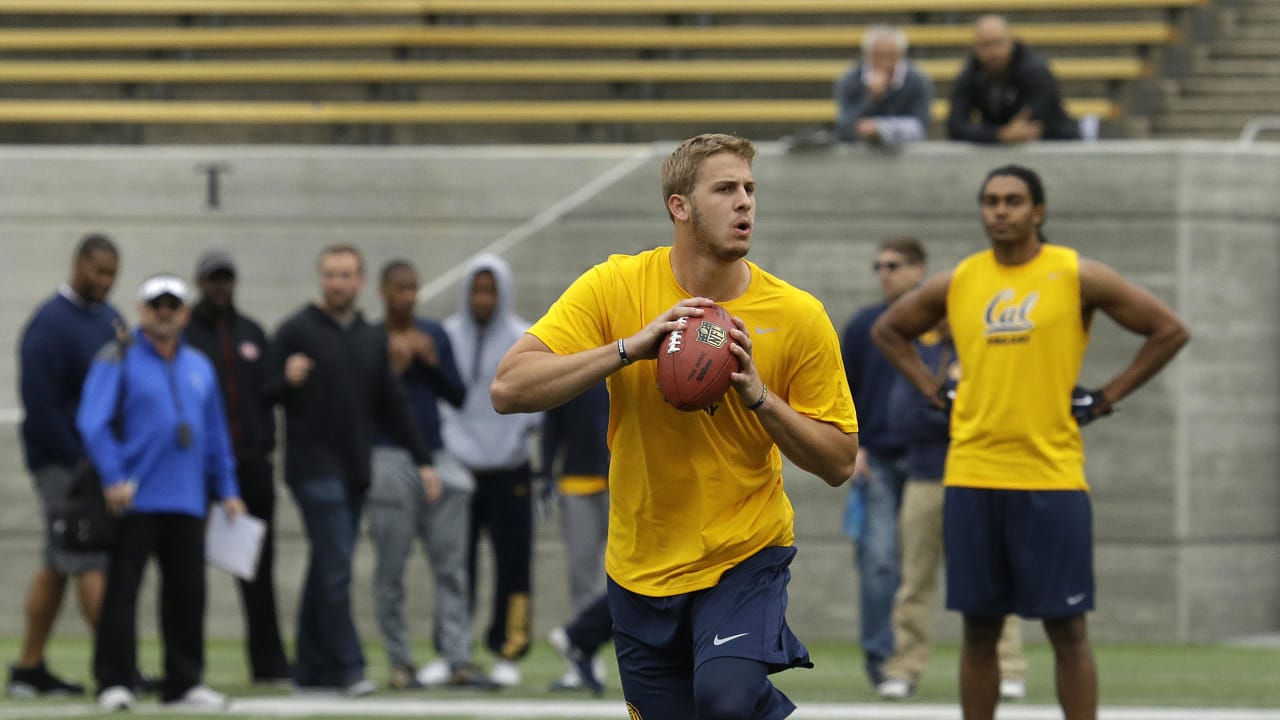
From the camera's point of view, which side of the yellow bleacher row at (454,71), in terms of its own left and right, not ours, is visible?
front

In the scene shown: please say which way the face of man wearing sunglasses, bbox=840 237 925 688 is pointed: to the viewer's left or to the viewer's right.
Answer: to the viewer's left

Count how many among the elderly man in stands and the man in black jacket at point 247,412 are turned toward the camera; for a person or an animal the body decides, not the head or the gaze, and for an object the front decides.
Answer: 2

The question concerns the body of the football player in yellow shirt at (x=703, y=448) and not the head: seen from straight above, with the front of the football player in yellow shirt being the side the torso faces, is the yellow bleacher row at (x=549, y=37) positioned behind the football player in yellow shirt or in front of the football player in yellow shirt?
behind

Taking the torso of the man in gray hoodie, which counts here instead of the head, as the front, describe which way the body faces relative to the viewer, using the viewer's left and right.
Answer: facing the viewer

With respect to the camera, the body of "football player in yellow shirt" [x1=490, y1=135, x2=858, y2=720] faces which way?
toward the camera

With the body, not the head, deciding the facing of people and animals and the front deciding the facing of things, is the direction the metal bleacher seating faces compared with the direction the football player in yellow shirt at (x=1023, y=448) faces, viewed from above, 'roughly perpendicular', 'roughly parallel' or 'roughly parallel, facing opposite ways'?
roughly parallel

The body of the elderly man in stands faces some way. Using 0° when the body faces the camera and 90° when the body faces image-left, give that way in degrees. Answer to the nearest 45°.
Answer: approximately 0°

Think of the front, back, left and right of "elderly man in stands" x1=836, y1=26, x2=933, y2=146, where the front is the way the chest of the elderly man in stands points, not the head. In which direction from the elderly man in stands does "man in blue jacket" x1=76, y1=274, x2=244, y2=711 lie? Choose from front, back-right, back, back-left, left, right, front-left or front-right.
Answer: front-right

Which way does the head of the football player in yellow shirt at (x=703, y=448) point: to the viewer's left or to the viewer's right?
to the viewer's right

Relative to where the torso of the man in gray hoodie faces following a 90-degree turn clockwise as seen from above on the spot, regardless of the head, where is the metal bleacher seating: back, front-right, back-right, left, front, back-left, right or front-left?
right

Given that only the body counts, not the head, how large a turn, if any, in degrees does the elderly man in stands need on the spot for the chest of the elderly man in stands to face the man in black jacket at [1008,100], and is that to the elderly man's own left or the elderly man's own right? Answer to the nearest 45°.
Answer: approximately 90° to the elderly man's own left

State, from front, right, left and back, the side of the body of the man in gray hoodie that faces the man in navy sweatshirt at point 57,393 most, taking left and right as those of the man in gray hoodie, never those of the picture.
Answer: right
